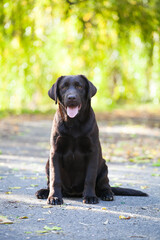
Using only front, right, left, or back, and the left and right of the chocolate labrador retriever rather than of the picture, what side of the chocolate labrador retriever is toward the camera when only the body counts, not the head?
front

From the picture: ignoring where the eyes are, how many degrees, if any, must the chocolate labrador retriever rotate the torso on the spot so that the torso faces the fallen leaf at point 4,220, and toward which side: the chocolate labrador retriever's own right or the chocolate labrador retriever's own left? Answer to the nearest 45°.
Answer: approximately 45° to the chocolate labrador retriever's own right
